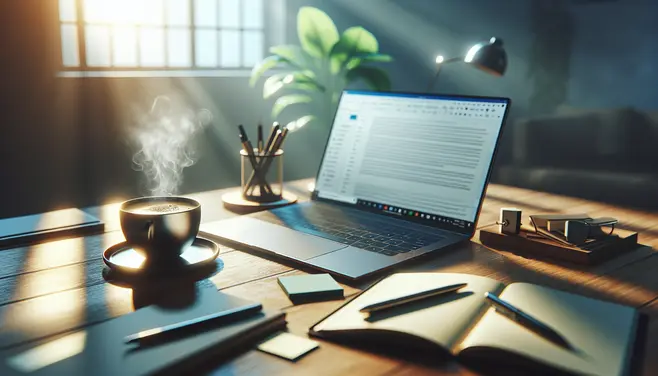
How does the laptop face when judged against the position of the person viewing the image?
facing the viewer and to the left of the viewer

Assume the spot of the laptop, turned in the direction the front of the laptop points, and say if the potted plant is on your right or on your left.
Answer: on your right

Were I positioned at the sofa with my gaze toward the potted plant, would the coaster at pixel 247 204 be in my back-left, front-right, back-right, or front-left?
front-left

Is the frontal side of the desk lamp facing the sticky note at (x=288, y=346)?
no

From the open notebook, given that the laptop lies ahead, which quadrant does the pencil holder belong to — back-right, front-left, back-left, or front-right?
front-left
